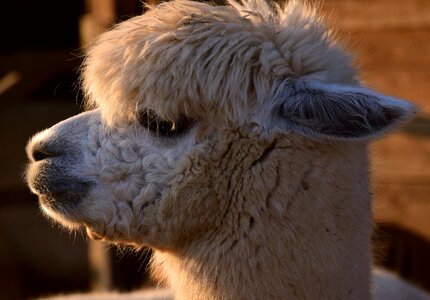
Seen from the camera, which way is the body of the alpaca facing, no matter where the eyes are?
to the viewer's left
